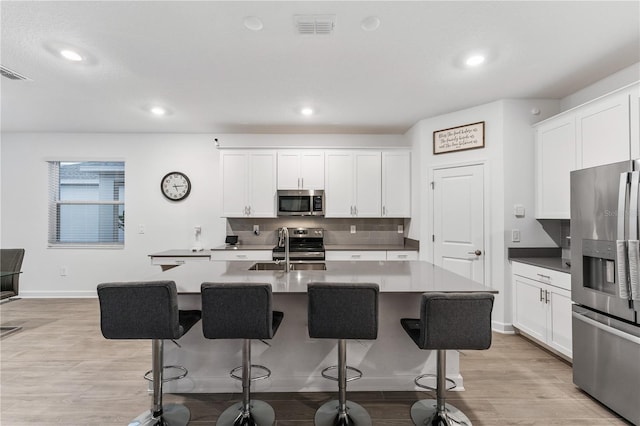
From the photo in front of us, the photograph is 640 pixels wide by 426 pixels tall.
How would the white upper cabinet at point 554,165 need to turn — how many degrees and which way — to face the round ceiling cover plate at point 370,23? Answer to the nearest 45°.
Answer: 0° — it already faces it

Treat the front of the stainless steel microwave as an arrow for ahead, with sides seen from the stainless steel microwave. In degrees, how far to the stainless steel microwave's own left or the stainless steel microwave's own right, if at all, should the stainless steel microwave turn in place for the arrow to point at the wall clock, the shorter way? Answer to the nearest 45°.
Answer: approximately 90° to the stainless steel microwave's own right

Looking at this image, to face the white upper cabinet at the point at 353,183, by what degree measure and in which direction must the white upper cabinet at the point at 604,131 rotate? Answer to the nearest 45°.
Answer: approximately 45° to its right

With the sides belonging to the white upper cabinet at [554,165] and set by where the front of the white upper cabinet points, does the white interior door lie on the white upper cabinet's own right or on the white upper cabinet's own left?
on the white upper cabinet's own right

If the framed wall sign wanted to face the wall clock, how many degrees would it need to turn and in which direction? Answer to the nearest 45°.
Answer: approximately 45° to its right

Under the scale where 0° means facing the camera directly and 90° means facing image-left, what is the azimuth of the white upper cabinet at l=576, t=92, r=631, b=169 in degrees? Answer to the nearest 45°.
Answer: approximately 45°

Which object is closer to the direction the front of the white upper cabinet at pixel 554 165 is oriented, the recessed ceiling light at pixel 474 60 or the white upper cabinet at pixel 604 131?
the recessed ceiling light

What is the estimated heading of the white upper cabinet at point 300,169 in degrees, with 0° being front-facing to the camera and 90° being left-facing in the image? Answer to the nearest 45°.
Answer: approximately 0°
